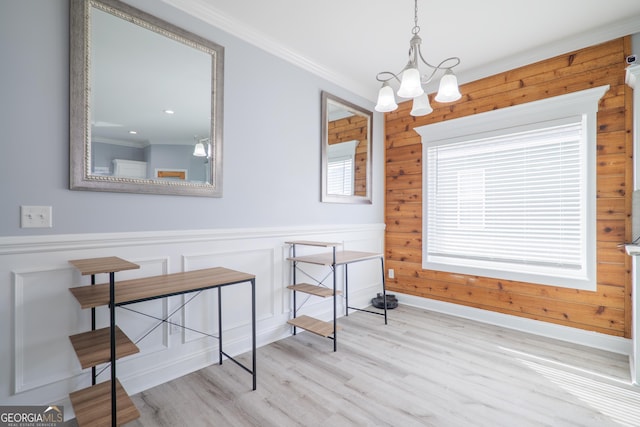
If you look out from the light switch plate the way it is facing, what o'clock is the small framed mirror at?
The small framed mirror is roughly at 9 o'clock from the light switch plate.

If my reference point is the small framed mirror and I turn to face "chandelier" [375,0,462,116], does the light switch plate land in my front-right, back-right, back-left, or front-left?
front-right

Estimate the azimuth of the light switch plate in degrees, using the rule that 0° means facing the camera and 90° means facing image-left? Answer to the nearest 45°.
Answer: approximately 0°

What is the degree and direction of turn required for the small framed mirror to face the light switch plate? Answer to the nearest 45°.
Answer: approximately 90° to its right

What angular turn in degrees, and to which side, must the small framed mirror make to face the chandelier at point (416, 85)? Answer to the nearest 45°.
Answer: approximately 45° to its right

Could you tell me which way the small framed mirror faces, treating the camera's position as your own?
facing the viewer and to the right of the viewer

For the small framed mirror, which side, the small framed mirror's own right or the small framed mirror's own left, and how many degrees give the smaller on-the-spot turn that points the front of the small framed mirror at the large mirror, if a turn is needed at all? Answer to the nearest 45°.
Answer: approximately 90° to the small framed mirror's own right

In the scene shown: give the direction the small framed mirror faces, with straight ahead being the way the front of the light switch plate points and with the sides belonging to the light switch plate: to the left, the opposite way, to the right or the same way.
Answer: the same way

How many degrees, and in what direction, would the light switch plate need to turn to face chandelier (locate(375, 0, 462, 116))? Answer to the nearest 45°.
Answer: approximately 45° to its left

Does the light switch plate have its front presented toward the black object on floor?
no
